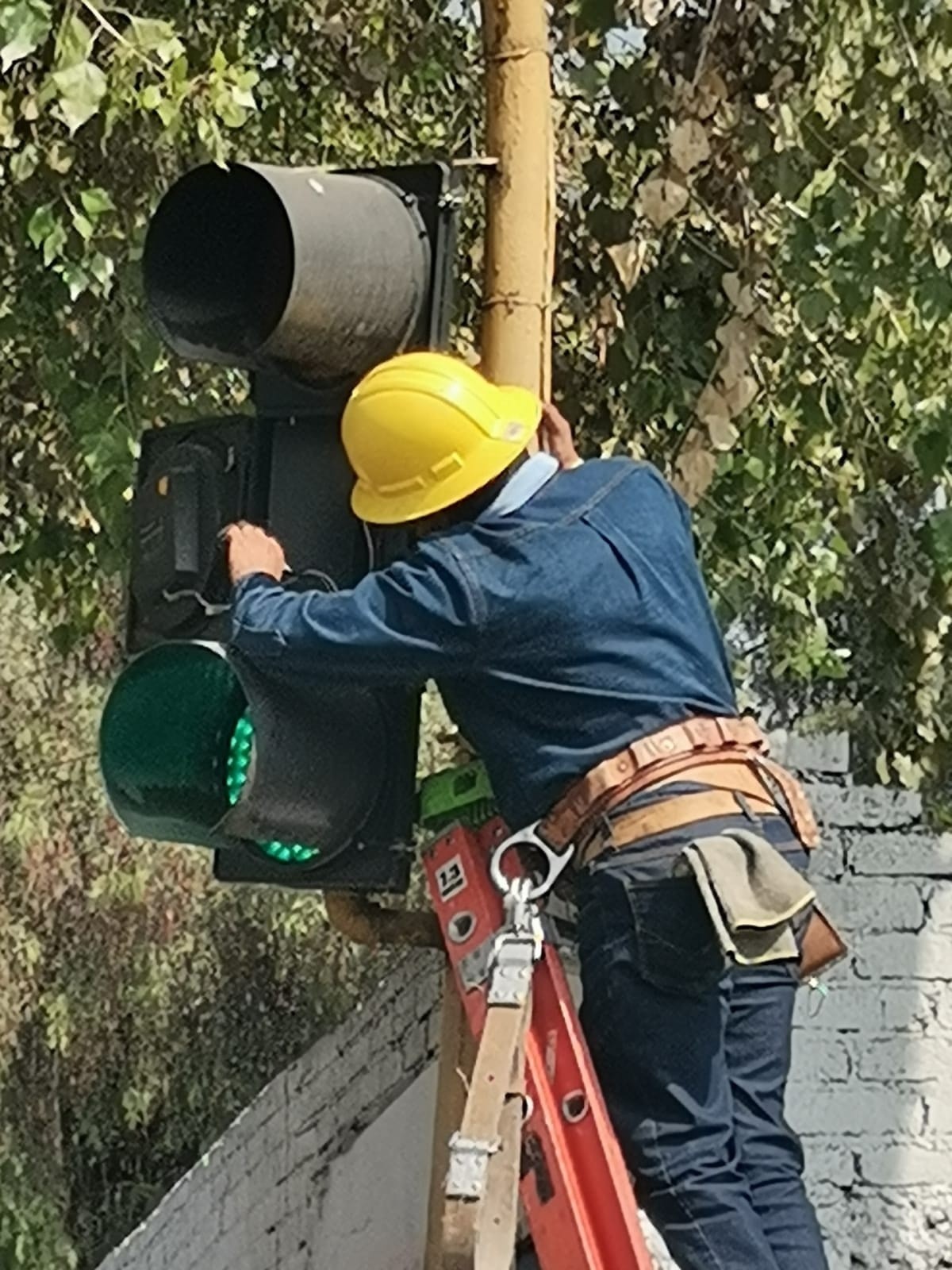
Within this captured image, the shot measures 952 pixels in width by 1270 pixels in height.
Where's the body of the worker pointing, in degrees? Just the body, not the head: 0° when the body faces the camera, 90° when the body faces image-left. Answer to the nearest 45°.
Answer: approximately 135°

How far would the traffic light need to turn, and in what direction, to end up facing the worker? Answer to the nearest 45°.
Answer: approximately 135° to its left

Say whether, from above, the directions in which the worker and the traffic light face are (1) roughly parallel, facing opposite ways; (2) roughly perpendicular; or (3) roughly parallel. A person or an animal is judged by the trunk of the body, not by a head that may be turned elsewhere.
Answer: roughly perpendicular

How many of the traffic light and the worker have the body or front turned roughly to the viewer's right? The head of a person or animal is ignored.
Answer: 0

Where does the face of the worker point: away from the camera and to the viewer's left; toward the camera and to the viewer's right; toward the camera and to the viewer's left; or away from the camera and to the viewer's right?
away from the camera and to the viewer's left

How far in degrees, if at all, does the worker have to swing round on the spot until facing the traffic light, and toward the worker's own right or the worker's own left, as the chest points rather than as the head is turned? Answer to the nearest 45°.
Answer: approximately 45° to the worker's own left
